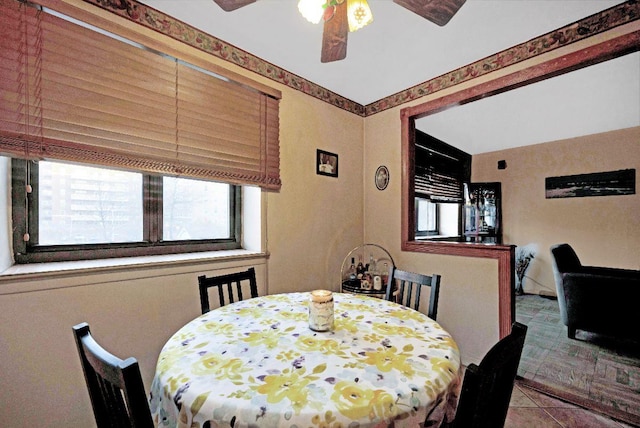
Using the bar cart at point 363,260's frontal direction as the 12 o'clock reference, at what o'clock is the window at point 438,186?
The window is roughly at 7 o'clock from the bar cart.

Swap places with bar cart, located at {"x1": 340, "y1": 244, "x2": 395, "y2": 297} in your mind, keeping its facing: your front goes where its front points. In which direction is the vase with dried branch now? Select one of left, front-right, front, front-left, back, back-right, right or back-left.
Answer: back-left

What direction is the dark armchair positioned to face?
to the viewer's right

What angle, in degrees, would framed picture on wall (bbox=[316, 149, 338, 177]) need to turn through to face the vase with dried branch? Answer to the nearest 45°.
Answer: approximately 90° to its left

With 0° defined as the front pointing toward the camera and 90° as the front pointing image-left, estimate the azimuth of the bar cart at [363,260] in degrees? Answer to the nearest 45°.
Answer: approximately 0°

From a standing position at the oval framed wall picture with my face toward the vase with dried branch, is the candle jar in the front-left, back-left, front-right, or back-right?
back-right

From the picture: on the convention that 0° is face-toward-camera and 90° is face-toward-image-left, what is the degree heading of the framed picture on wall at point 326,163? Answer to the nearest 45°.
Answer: approximately 315°

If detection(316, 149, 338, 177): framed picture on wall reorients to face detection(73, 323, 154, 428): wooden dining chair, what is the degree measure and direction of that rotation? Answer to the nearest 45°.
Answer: approximately 45° to its right

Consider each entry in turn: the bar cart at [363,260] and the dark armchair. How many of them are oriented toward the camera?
1

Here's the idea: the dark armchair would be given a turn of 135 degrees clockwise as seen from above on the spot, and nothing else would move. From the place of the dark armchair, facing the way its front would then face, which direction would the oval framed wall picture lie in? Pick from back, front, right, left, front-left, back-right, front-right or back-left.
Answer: front
